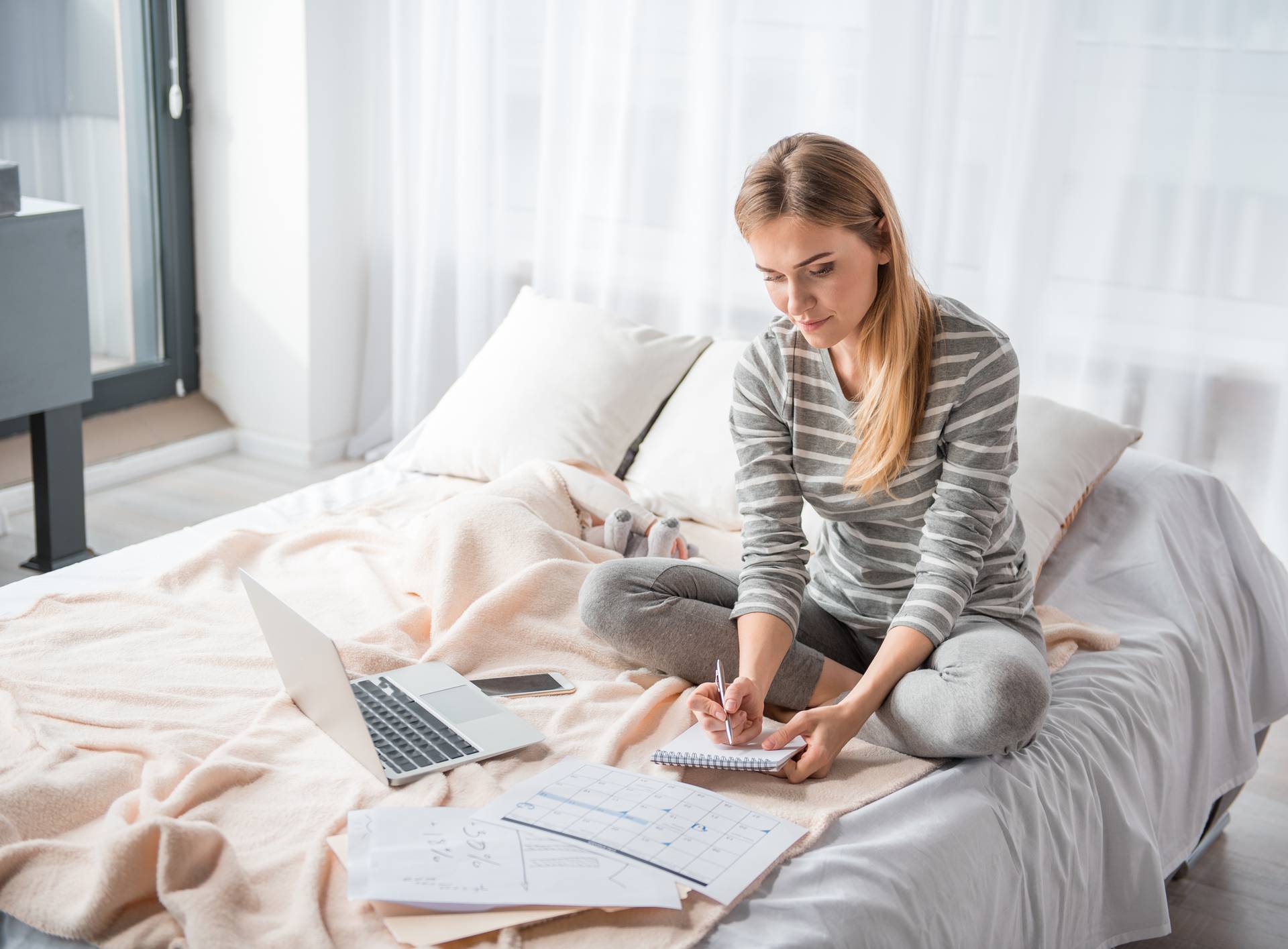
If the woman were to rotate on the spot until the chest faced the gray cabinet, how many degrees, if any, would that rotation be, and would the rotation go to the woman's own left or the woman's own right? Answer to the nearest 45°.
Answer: approximately 90° to the woman's own right

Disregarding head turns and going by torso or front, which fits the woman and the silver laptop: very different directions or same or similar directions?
very different directions

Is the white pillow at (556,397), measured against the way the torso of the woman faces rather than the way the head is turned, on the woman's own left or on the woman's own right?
on the woman's own right

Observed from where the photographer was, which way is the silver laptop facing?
facing away from the viewer and to the right of the viewer

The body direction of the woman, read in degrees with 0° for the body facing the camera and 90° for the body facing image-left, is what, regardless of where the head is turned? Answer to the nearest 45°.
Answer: approximately 45°
